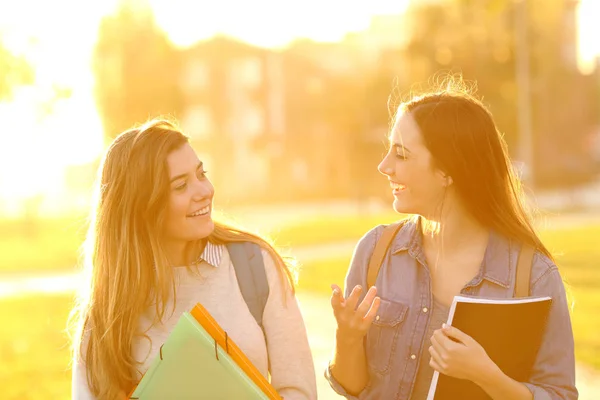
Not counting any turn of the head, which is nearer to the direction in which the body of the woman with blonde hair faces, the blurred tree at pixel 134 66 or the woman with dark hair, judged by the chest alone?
the woman with dark hair

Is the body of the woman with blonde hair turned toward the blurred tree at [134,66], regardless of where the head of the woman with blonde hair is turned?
no

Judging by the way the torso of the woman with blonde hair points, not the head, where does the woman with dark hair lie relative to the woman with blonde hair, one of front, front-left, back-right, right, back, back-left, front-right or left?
left

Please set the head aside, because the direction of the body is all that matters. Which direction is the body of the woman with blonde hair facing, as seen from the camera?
toward the camera

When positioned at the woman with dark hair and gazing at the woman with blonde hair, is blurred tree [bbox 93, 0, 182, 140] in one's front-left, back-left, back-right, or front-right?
front-right

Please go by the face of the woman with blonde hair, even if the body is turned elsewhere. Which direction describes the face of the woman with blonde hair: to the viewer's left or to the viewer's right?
to the viewer's right

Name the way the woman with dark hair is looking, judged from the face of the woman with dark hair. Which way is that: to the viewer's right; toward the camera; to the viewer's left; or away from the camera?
to the viewer's left

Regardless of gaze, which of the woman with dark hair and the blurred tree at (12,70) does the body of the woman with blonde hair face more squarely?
the woman with dark hair

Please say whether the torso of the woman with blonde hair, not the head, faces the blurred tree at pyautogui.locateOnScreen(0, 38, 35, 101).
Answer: no
